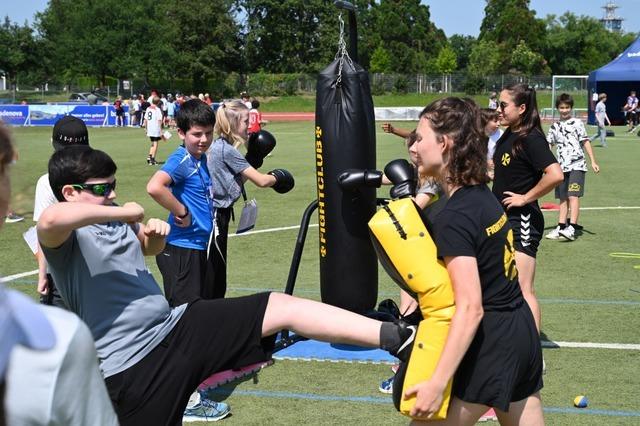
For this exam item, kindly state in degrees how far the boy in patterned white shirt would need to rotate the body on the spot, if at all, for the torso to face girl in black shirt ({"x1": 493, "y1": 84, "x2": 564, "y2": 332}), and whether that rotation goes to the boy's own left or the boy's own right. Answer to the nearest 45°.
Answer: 0° — they already face them

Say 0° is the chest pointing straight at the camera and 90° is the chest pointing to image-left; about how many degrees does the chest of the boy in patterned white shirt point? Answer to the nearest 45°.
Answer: approximately 0°

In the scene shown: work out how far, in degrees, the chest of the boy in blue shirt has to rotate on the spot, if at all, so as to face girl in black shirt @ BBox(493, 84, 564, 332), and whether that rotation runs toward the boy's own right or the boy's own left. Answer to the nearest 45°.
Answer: approximately 45° to the boy's own left

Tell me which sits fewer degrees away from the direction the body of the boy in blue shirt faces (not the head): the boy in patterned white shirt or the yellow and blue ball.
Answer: the yellow and blue ball

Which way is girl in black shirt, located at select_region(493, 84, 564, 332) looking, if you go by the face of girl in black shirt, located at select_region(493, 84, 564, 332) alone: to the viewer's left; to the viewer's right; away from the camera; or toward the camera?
to the viewer's left

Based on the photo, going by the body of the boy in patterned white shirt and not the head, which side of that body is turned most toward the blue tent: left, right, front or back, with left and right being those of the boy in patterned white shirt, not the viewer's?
back

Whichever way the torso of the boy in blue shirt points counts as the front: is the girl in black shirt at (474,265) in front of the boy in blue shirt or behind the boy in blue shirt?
in front

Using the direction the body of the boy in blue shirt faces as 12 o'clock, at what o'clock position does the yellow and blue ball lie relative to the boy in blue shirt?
The yellow and blue ball is roughly at 11 o'clock from the boy in blue shirt.

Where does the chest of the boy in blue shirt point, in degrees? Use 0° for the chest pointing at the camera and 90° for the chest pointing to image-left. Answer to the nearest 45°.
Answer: approximately 315°

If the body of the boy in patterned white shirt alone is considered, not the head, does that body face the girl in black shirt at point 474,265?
yes

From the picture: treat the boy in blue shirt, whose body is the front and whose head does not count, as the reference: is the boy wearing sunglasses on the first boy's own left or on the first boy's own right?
on the first boy's own right

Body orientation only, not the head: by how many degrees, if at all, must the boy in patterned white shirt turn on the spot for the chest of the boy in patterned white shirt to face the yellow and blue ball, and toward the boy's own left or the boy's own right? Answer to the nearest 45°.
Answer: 0° — they already face it

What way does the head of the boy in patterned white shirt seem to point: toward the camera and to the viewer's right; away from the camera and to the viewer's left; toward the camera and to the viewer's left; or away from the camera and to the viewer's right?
toward the camera and to the viewer's left

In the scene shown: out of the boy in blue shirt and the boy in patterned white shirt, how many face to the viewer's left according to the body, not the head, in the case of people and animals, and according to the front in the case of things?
0
